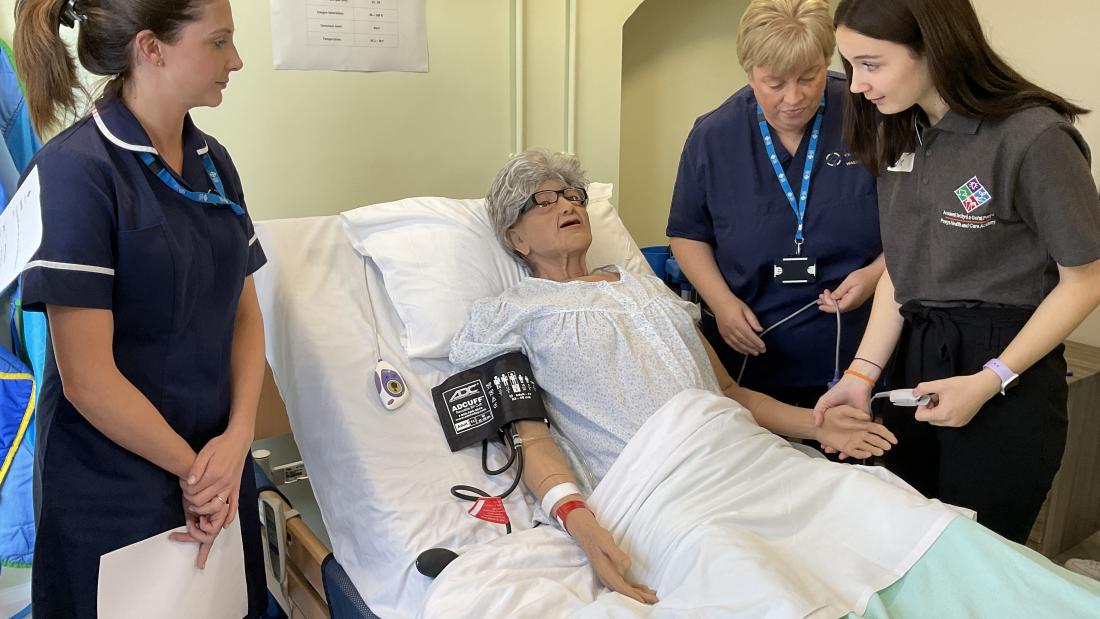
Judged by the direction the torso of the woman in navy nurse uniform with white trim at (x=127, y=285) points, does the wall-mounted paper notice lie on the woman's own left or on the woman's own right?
on the woman's own left

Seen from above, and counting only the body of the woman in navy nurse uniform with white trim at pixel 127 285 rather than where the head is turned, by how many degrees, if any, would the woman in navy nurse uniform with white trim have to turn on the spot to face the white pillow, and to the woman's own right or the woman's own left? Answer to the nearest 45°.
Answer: approximately 90° to the woman's own left

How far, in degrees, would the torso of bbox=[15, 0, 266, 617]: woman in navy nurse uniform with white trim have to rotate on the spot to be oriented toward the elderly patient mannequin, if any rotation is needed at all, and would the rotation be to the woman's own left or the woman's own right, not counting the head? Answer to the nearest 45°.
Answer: approximately 45° to the woman's own left

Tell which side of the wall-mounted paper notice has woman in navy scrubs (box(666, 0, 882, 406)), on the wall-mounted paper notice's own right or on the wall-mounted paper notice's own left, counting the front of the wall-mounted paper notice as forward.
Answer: on the wall-mounted paper notice's own left

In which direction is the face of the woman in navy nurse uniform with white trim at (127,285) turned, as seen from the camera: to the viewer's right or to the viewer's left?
to the viewer's right

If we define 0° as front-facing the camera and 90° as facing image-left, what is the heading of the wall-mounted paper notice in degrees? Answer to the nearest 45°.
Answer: approximately 0°

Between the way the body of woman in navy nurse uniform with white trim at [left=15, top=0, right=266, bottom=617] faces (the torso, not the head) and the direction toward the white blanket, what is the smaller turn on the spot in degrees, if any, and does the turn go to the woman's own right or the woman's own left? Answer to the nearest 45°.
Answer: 0° — they already face it
